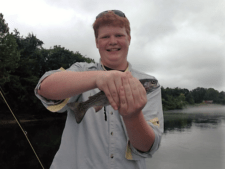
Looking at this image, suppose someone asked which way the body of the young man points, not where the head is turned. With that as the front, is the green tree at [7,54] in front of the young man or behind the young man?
behind

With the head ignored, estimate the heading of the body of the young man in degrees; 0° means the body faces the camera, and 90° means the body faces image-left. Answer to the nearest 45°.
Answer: approximately 0°
